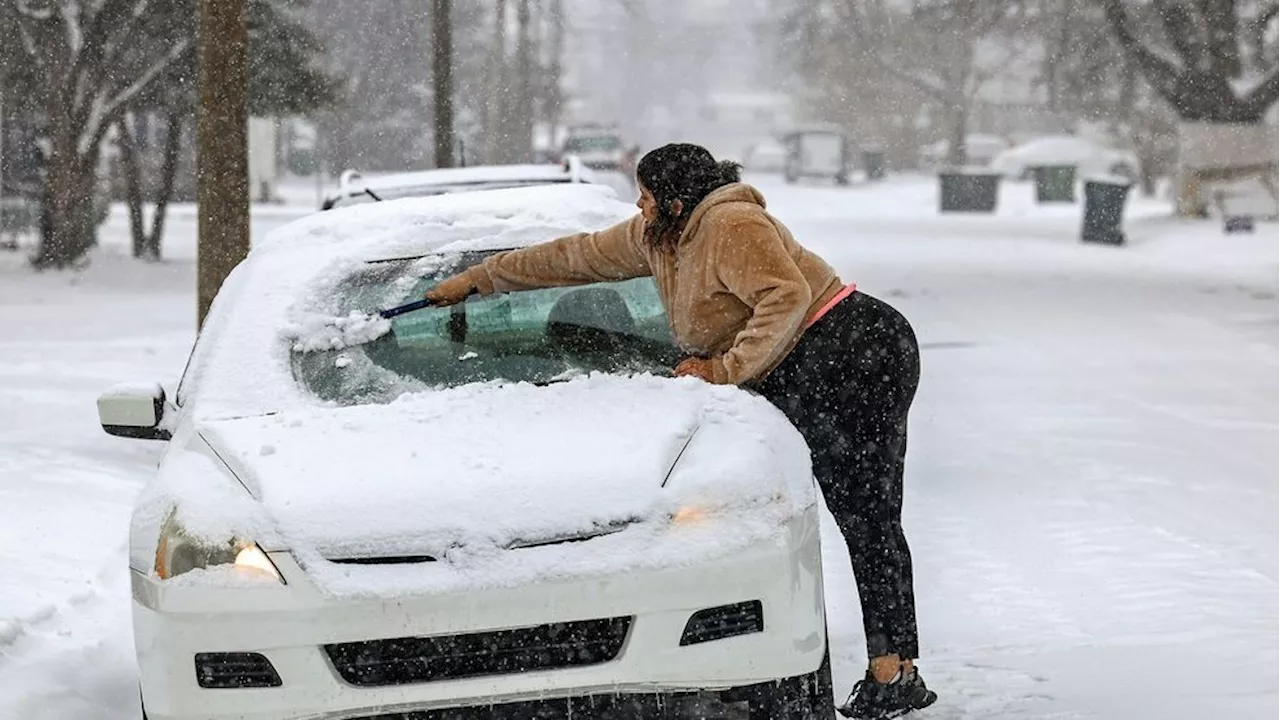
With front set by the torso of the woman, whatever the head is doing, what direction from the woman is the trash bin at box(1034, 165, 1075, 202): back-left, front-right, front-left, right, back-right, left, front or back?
right

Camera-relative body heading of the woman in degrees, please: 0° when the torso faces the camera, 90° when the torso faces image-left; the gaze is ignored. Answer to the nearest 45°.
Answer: approximately 90°

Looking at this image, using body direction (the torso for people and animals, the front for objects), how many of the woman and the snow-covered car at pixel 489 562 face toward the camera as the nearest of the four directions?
1

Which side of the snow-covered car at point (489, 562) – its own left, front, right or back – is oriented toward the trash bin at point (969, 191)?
back

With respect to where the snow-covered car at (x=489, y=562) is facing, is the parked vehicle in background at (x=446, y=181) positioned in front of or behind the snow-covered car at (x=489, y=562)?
behind

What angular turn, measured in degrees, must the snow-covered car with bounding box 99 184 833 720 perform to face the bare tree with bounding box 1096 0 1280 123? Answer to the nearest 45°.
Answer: approximately 135° to its left

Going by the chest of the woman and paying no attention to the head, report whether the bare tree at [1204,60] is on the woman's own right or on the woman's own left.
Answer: on the woman's own right

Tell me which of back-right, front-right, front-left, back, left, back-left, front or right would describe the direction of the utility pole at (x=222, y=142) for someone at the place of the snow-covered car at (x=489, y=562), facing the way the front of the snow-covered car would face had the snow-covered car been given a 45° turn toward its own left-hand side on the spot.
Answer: back-left

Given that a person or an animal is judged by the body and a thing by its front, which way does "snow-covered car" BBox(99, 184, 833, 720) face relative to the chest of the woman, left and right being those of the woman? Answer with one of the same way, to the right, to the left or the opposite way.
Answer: to the left

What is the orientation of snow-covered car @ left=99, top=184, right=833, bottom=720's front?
toward the camera

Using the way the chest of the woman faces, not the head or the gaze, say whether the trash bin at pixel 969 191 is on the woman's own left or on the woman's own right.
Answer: on the woman's own right
